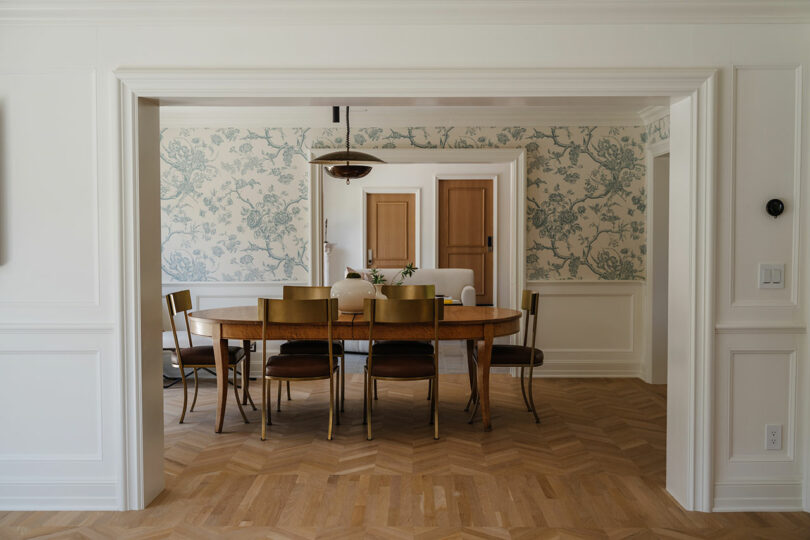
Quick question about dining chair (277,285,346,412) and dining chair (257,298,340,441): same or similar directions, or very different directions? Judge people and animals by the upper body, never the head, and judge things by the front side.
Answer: very different directions

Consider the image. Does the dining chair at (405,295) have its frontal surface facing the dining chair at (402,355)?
yes

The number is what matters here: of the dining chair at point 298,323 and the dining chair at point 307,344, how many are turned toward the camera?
1

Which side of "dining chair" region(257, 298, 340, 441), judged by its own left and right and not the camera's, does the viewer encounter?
back

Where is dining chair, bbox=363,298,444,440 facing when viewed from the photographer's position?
facing away from the viewer

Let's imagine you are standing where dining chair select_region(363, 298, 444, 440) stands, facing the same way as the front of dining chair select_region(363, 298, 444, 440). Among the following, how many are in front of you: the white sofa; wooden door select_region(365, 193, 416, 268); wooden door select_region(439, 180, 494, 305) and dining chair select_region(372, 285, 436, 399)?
4

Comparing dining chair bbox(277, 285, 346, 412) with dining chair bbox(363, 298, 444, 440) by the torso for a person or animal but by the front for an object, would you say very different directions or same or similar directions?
very different directions

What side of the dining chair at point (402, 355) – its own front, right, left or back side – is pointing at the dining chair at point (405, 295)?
front

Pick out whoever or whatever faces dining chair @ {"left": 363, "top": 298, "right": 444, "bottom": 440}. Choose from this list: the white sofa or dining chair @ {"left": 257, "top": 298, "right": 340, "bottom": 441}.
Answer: the white sofa

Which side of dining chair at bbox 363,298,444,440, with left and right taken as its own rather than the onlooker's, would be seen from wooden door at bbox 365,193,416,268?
front

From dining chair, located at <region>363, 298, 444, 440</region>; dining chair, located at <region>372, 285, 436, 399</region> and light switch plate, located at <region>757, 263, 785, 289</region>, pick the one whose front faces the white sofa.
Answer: dining chair, located at <region>363, 298, 444, 440</region>
